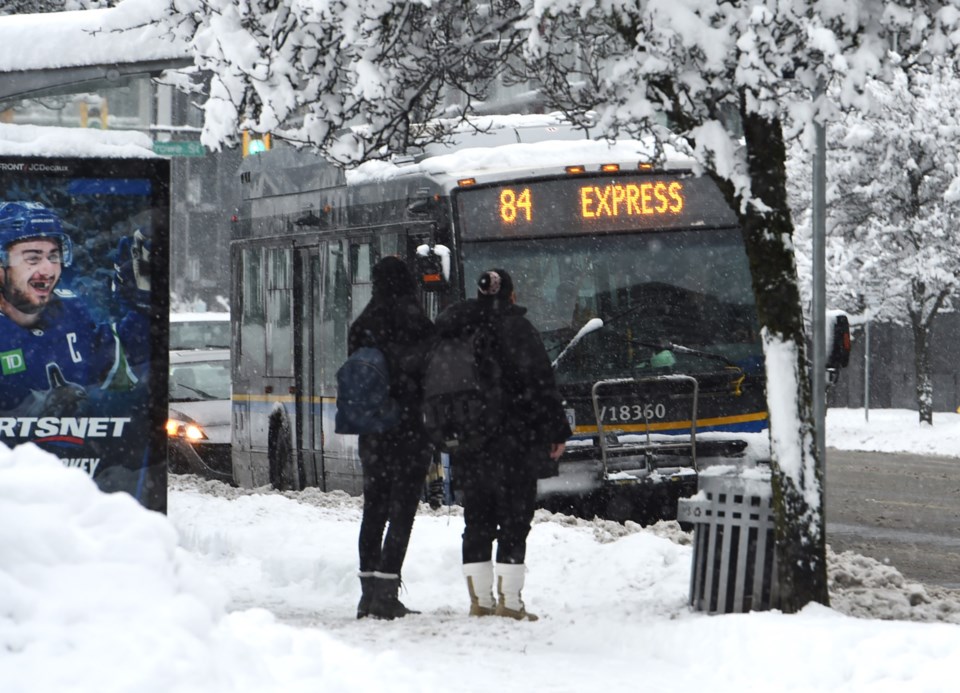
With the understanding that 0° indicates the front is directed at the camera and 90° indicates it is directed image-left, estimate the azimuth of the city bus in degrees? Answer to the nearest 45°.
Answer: approximately 315°

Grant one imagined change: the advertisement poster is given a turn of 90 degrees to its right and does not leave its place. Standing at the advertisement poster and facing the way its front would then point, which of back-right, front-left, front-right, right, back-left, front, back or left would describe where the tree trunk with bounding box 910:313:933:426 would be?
back-right

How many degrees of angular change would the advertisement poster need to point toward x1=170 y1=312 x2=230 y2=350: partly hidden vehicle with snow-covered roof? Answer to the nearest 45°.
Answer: approximately 180°

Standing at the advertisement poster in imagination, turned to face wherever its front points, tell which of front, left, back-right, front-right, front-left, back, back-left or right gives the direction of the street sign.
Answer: back

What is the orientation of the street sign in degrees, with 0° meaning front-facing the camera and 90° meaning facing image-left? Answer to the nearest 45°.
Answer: approximately 0°

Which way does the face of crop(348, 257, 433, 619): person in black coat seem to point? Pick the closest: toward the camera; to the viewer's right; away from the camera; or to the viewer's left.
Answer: away from the camera

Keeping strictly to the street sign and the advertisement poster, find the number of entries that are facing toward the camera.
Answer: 2

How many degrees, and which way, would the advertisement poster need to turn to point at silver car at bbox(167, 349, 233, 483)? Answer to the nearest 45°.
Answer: approximately 180°
